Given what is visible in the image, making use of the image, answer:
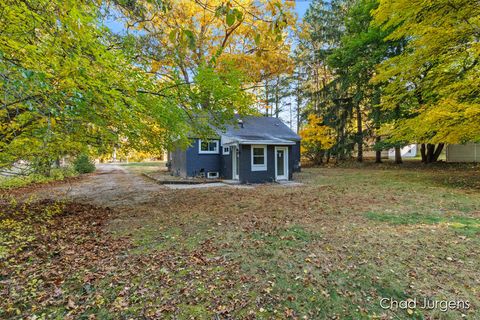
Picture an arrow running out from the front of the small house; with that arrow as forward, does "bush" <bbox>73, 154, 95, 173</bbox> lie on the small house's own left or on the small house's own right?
on the small house's own right

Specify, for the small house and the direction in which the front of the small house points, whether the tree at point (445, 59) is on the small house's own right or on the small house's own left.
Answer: on the small house's own left

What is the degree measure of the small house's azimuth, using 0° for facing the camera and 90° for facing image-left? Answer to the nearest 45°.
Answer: approximately 0°

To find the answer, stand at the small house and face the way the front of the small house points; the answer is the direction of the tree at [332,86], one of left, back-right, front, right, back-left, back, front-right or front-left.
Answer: back-left

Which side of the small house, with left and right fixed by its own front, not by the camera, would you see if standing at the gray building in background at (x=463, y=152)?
left

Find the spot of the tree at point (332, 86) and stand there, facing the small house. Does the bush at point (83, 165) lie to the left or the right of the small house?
right

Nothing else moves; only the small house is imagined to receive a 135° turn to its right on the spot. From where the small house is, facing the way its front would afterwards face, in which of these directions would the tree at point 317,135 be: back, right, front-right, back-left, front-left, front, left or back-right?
right

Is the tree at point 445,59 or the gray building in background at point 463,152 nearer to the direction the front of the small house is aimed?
the tree
